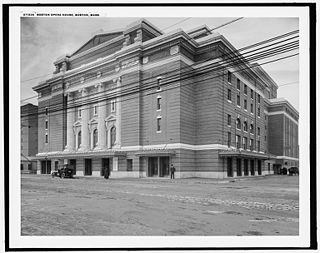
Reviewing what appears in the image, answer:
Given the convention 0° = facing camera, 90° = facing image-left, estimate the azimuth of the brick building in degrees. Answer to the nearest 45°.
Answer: approximately 45°
